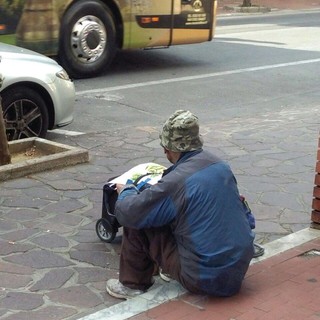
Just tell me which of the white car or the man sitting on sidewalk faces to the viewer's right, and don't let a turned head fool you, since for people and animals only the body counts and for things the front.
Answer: the white car

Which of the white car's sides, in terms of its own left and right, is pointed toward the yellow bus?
left

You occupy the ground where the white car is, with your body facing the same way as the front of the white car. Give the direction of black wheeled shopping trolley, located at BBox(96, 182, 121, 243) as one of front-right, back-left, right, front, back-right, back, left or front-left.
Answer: right

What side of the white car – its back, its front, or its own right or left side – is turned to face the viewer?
right

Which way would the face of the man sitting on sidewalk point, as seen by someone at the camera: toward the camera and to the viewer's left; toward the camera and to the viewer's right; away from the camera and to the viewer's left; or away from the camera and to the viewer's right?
away from the camera and to the viewer's left

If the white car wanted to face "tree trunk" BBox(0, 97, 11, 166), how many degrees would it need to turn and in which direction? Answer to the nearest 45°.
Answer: approximately 90° to its right

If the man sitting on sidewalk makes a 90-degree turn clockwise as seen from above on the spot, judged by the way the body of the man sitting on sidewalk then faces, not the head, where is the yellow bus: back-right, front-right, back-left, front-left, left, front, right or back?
front-left

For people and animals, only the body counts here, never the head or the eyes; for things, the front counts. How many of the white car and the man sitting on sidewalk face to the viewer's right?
1

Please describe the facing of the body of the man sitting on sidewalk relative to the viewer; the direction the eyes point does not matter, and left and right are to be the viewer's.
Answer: facing away from the viewer and to the left of the viewer
